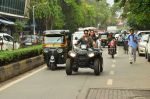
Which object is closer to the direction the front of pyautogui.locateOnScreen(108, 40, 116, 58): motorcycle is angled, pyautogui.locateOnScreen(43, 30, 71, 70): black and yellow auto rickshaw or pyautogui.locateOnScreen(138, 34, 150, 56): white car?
the black and yellow auto rickshaw

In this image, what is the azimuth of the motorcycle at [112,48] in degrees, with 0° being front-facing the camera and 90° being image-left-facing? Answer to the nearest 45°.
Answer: approximately 0°

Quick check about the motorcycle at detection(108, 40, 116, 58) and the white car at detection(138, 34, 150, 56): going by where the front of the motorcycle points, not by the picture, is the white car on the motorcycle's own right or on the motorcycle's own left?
on the motorcycle's own left

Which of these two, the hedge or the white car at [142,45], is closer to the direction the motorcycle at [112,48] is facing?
the hedge

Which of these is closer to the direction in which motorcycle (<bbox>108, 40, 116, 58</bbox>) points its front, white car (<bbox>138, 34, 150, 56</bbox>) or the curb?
the curb
